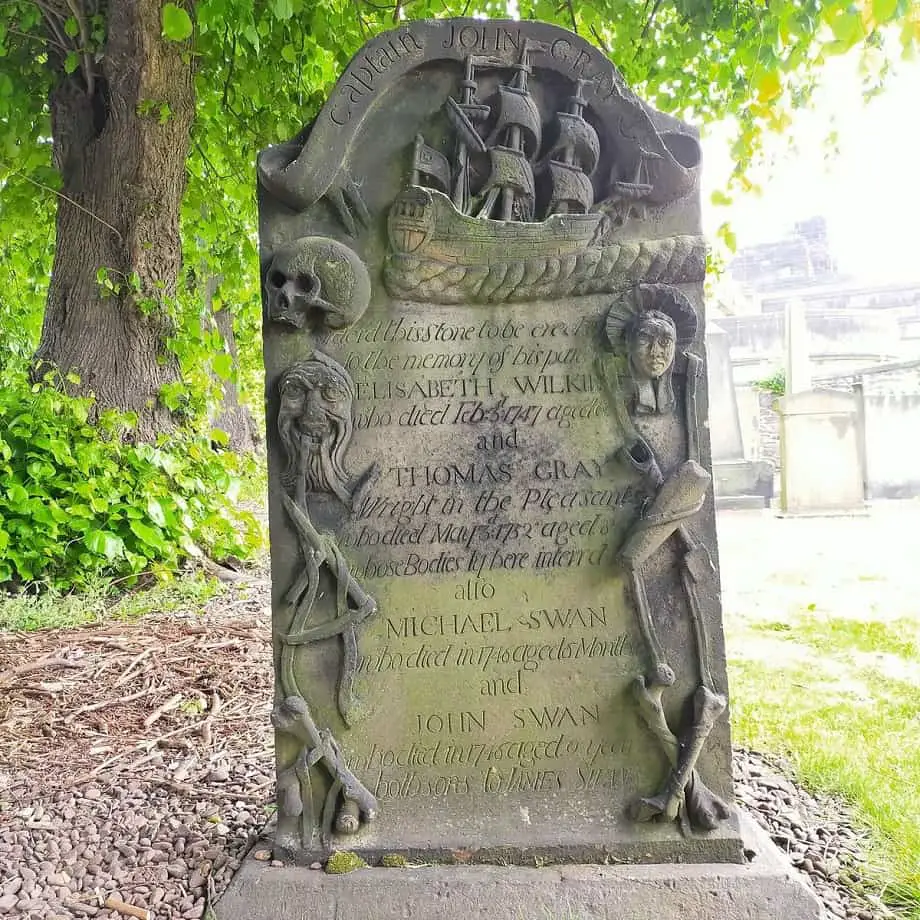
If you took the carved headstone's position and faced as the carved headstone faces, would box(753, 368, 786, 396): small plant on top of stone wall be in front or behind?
behind

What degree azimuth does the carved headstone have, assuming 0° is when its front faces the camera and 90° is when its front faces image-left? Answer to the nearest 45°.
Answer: approximately 0°

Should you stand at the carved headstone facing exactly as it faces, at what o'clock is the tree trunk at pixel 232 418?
The tree trunk is roughly at 5 o'clock from the carved headstone.

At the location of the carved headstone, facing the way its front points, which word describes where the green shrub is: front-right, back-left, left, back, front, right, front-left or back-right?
back-right

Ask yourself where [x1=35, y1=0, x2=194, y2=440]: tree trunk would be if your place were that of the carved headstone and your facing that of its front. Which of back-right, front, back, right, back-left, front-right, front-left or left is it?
back-right

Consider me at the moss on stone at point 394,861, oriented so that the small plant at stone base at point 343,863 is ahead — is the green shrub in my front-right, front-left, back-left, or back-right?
front-right
